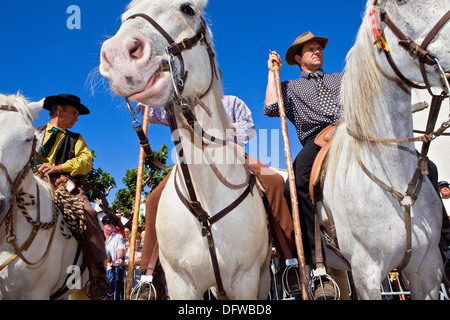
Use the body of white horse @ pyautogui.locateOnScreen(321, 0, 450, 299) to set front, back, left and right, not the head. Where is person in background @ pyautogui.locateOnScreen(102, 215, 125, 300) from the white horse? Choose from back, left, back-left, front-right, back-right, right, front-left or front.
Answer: back

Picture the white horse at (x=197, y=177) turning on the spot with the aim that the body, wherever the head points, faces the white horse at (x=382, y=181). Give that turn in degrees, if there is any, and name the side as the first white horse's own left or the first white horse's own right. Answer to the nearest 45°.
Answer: approximately 90° to the first white horse's own left

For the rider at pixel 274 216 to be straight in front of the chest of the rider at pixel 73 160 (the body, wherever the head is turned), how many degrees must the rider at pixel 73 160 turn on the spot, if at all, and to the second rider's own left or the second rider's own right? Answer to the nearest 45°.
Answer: approximately 90° to the second rider's own left

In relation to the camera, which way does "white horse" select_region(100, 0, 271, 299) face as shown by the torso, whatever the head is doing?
toward the camera

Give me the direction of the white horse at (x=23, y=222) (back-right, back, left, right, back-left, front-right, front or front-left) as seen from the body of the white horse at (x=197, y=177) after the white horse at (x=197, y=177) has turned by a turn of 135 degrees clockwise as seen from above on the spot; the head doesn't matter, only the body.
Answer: front

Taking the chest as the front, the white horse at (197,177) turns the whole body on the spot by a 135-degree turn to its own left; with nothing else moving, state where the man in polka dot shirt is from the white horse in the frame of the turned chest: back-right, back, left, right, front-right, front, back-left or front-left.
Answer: front

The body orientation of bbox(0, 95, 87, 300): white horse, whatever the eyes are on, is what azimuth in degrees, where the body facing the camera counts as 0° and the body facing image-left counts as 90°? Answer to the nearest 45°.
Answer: approximately 45°

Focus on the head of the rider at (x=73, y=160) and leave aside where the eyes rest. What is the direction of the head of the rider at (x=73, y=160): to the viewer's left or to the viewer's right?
to the viewer's right

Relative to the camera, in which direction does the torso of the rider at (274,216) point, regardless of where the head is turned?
toward the camera

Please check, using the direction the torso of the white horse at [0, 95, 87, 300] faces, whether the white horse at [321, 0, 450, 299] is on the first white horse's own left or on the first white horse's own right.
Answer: on the first white horse's own left

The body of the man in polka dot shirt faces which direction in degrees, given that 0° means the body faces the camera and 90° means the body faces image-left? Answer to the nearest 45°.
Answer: approximately 315°

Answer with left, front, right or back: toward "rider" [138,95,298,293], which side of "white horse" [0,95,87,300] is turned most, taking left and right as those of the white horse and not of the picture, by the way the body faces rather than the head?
left

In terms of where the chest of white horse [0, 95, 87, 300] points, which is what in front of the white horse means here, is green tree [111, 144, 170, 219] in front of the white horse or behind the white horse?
behind
